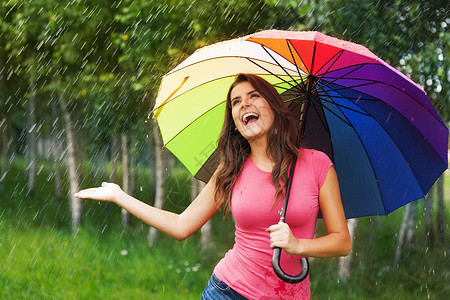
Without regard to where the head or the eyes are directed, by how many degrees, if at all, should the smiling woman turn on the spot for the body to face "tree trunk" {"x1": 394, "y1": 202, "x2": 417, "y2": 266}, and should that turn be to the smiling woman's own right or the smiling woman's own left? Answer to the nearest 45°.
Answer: approximately 180°

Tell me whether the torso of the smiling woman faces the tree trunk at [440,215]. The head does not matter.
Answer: no

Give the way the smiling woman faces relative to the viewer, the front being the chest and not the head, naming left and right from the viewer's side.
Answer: facing the viewer and to the left of the viewer
